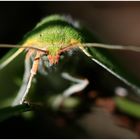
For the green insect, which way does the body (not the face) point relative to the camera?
toward the camera
